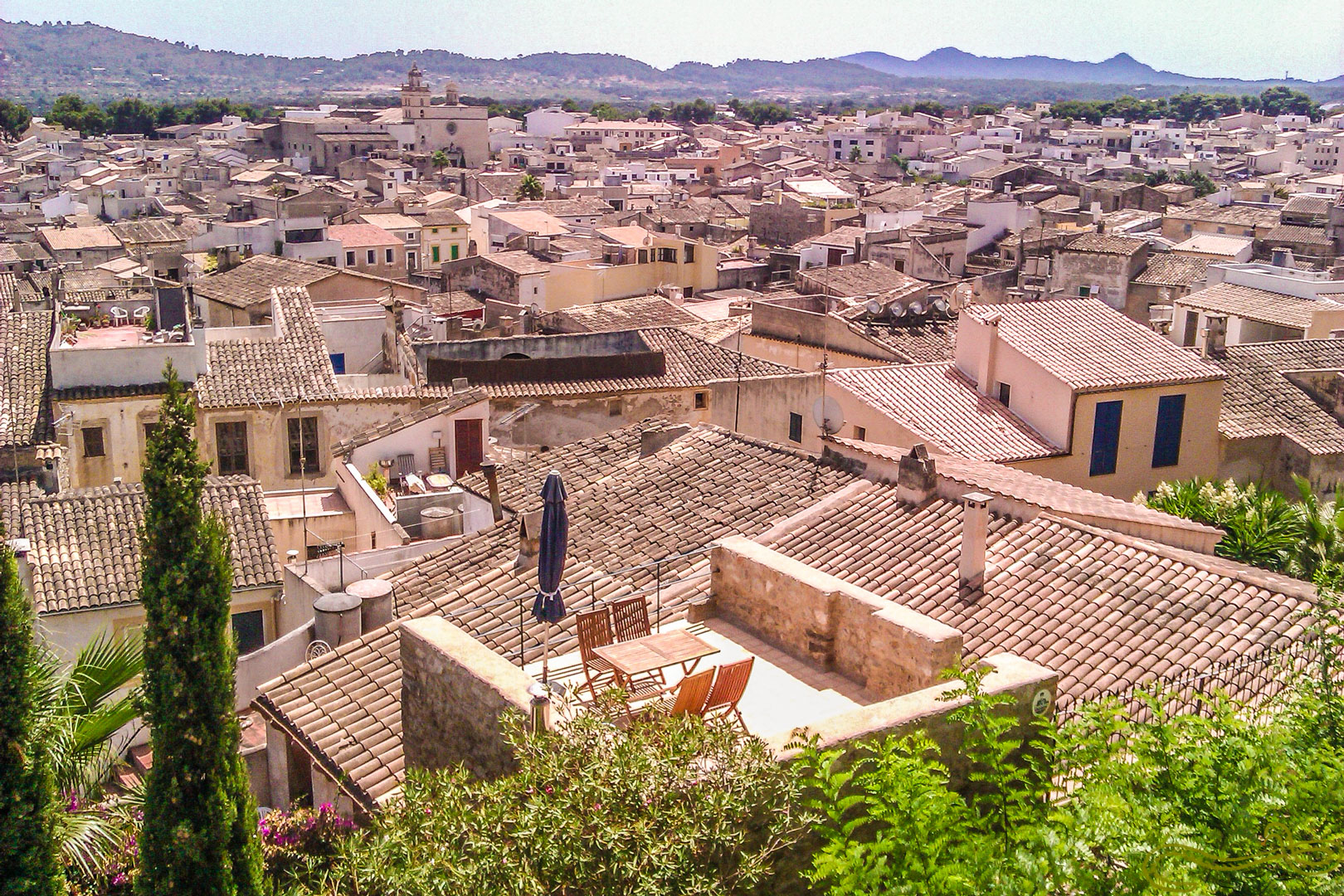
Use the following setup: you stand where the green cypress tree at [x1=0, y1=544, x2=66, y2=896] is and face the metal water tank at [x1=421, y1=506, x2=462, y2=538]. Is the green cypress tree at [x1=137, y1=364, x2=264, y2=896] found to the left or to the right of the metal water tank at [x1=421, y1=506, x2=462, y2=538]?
right

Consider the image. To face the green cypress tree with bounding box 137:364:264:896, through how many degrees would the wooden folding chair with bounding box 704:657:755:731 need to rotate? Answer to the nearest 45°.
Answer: approximately 45° to its left

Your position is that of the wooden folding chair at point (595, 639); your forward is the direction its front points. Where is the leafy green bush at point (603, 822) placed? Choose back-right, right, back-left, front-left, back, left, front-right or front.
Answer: front-right

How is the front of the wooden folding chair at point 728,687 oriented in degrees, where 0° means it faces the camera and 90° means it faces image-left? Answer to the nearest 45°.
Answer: approximately 135°

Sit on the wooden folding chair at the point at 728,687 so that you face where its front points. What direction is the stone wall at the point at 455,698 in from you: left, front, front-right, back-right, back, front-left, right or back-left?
front-left

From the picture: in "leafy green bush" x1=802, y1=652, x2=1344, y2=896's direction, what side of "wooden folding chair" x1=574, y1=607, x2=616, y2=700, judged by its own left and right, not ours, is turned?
front

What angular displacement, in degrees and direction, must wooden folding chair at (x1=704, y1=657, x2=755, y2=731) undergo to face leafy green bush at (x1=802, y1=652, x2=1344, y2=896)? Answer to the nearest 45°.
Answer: approximately 180°

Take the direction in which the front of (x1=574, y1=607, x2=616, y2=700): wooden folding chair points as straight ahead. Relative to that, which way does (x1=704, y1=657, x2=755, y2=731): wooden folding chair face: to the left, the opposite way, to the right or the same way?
the opposite way

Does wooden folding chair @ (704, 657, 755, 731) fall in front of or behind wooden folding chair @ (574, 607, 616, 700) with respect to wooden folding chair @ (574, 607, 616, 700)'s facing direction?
in front

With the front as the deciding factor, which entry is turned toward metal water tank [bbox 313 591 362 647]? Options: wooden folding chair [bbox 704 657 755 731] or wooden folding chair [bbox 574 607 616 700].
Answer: wooden folding chair [bbox 704 657 755 731]

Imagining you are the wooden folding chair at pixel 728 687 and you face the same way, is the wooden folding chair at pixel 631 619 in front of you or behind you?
in front
